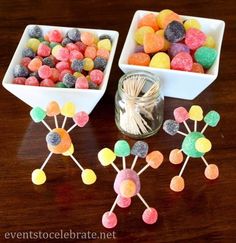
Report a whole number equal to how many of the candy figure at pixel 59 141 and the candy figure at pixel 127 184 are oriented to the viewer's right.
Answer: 0

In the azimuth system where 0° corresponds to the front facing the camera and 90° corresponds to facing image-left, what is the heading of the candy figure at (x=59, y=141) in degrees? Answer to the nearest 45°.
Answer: approximately 45°

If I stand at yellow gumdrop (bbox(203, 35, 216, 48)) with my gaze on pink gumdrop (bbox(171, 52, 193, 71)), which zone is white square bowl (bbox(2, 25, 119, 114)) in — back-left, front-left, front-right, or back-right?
front-right

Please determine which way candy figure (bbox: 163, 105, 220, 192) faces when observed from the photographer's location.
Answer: facing the viewer and to the right of the viewer

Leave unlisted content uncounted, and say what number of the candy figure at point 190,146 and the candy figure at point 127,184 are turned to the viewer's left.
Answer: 0

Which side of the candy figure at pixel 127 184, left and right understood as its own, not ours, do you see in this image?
front
